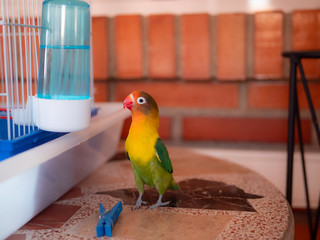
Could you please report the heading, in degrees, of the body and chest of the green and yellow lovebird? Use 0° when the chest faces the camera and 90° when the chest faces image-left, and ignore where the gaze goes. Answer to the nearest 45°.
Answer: approximately 45°
